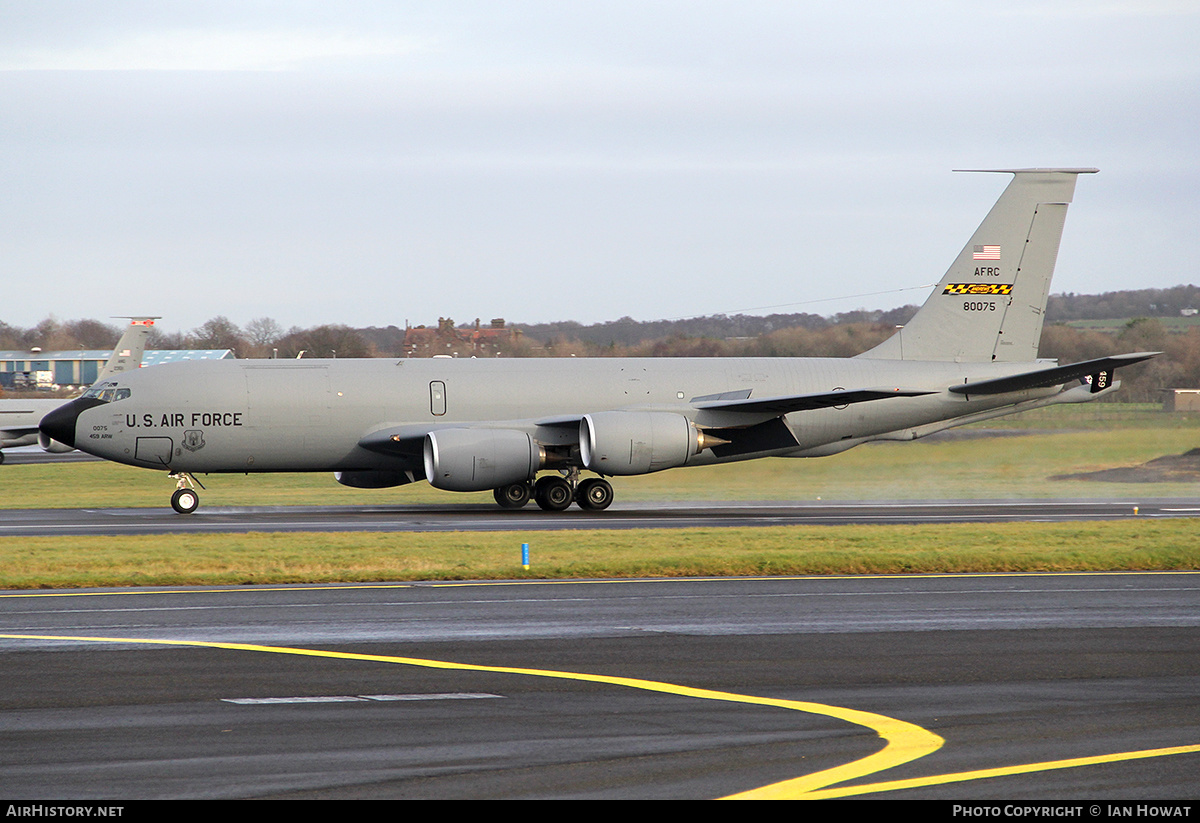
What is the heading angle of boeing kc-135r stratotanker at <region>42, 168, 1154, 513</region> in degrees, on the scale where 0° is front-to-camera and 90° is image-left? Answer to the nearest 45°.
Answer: approximately 90°
